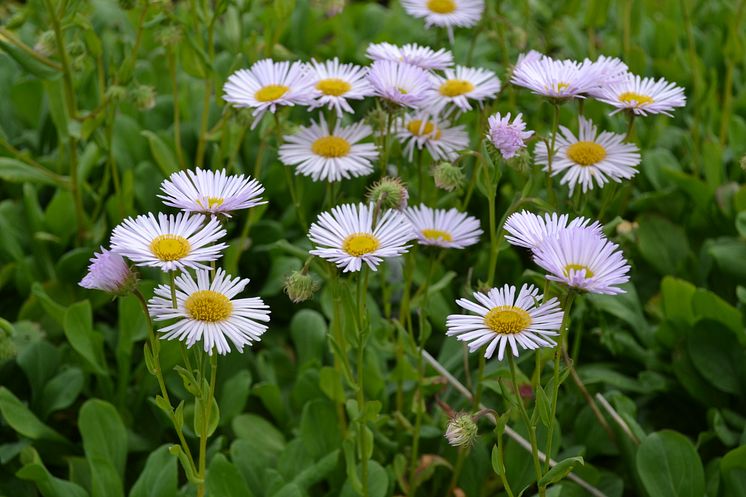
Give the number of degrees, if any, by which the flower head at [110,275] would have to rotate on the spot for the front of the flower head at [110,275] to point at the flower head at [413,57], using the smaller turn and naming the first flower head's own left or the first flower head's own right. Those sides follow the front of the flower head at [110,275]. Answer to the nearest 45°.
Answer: approximately 135° to the first flower head's own right

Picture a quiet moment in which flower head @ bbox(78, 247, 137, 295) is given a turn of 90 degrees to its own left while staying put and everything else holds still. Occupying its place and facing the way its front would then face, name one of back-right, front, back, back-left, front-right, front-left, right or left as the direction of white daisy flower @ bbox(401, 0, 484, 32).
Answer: back-left

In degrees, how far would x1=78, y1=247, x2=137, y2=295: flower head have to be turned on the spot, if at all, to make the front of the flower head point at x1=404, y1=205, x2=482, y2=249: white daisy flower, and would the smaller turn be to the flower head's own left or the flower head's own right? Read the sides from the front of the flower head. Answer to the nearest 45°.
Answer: approximately 135° to the flower head's own right

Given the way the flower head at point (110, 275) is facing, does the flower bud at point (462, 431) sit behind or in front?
behind

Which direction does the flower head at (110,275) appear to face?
to the viewer's left

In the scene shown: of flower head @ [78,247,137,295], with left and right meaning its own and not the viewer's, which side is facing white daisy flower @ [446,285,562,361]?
back

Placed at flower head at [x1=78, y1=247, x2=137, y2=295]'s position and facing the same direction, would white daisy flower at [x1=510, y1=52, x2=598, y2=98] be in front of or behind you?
behind

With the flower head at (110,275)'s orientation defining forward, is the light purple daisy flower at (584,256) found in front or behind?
behind

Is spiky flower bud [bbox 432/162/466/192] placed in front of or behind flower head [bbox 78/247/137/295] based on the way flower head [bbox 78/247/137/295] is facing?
behind
